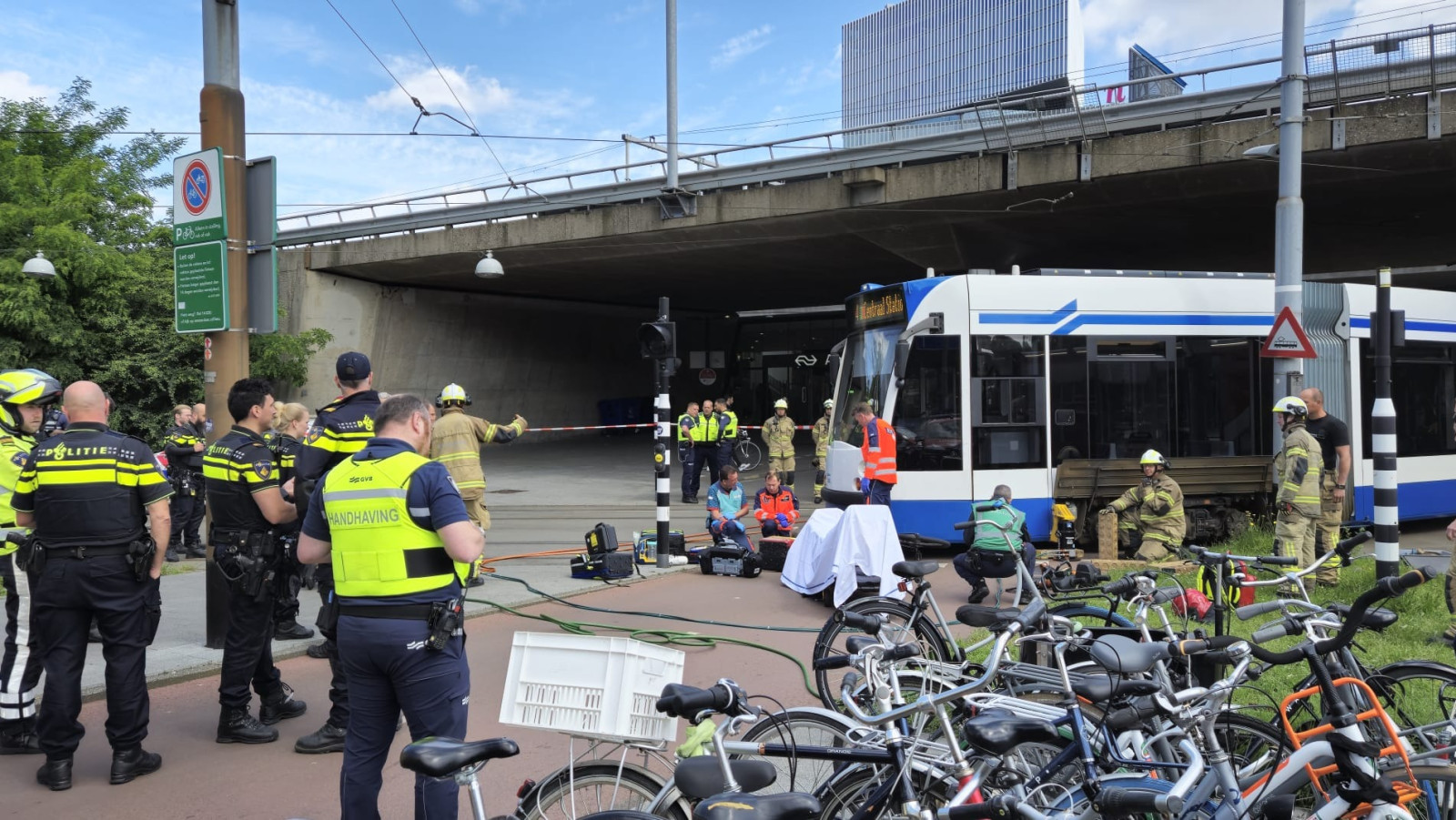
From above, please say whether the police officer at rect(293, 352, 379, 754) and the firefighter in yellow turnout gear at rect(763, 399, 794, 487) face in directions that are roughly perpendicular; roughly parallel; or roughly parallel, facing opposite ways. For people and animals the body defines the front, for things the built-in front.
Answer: roughly perpendicular

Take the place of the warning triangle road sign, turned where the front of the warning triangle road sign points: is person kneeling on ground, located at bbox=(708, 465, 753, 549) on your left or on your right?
on your right

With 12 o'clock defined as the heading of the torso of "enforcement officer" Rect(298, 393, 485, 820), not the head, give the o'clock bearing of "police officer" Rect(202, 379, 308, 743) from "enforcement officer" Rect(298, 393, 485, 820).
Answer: "police officer" Rect(202, 379, 308, 743) is roughly at 10 o'clock from "enforcement officer" Rect(298, 393, 485, 820).

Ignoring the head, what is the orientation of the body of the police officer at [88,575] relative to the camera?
away from the camera

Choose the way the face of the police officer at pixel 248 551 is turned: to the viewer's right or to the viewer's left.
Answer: to the viewer's right

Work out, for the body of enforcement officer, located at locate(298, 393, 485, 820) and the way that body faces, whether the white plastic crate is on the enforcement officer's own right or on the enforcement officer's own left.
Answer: on the enforcement officer's own right

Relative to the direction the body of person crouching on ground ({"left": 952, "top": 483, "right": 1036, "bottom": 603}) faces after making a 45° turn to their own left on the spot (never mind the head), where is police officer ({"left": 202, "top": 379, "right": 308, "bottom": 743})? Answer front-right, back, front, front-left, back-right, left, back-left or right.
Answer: left

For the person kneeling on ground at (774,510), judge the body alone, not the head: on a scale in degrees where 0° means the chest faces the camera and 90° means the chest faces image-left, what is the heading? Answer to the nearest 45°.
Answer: approximately 0°

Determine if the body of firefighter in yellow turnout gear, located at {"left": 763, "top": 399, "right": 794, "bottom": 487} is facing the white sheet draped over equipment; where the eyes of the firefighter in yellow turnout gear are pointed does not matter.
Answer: yes

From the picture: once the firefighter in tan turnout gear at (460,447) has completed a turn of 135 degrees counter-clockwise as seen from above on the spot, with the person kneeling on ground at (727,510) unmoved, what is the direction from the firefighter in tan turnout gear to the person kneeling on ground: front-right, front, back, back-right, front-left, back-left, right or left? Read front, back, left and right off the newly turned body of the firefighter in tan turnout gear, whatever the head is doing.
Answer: back

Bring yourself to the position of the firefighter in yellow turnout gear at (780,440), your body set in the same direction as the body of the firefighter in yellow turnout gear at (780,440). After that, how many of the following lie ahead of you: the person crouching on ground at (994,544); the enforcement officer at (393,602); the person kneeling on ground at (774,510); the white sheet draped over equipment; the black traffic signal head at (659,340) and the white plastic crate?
6

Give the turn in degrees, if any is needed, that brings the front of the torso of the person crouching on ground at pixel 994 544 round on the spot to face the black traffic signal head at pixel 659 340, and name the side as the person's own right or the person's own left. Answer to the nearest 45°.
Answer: approximately 45° to the person's own left

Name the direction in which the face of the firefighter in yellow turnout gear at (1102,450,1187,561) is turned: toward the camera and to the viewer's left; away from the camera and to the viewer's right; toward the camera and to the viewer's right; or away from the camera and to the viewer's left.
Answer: toward the camera and to the viewer's left
